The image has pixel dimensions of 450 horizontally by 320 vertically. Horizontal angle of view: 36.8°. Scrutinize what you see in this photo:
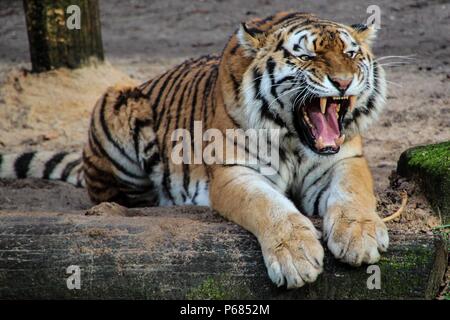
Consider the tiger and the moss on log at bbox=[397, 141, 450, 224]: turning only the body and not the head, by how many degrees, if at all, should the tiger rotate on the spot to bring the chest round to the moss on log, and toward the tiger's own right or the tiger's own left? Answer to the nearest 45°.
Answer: approximately 45° to the tiger's own left

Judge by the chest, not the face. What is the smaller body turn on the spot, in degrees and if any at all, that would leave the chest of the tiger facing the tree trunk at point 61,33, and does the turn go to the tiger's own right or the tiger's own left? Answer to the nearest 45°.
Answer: approximately 180°

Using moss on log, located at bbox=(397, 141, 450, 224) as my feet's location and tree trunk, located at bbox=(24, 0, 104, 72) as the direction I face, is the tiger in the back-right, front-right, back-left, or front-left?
front-left

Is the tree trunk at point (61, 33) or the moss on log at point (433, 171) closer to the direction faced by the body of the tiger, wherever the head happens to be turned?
the moss on log

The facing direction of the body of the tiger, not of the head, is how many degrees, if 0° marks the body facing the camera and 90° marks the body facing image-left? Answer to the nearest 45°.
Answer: approximately 315°
